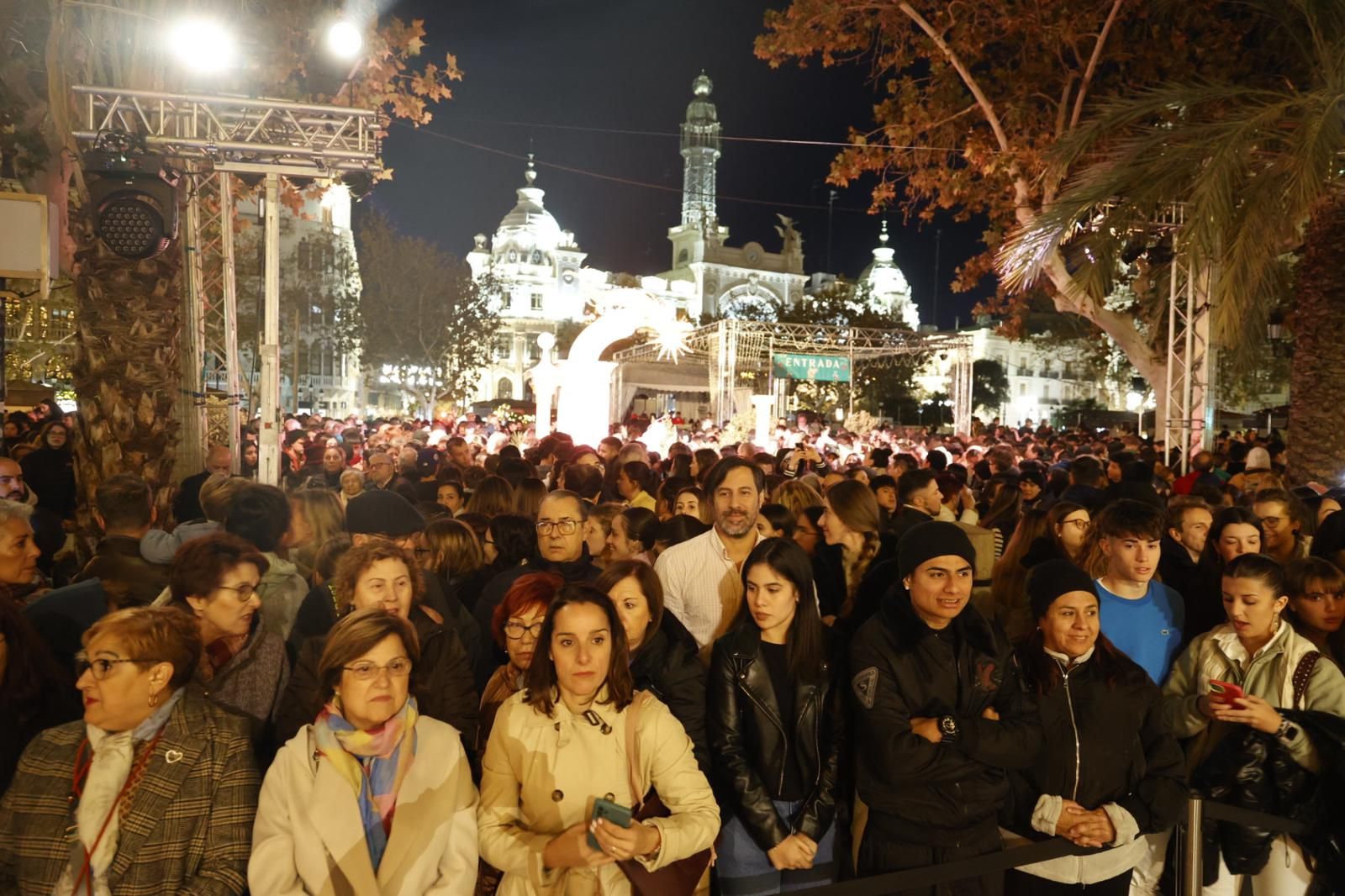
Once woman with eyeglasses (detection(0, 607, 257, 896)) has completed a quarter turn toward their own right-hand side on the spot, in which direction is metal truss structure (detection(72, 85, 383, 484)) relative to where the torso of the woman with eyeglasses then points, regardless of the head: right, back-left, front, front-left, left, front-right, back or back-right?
front-right

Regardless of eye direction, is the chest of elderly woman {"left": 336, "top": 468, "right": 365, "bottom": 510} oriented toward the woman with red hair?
yes

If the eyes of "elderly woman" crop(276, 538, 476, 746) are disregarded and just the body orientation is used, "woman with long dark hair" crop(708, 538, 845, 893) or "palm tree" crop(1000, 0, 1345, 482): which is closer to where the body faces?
the woman with long dark hair

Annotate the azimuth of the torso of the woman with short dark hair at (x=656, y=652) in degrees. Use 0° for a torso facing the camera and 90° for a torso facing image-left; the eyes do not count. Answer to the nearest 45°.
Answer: approximately 45°

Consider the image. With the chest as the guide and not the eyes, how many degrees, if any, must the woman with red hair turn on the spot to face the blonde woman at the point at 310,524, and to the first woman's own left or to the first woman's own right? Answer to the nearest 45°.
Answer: approximately 180°

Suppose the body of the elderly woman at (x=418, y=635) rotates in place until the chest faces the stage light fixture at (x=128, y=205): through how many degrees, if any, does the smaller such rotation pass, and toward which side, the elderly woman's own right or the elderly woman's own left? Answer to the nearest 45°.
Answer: approximately 135° to the elderly woman's own right

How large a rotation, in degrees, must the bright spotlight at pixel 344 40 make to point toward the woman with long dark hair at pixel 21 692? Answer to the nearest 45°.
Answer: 0° — it already faces them
